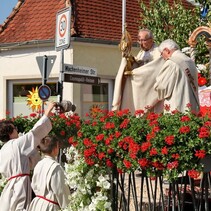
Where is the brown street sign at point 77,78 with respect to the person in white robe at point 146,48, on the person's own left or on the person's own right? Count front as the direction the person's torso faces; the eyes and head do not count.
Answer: on the person's own right

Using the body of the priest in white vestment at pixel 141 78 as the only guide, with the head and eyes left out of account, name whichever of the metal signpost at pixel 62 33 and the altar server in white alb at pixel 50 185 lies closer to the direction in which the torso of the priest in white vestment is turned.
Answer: the altar server in white alb

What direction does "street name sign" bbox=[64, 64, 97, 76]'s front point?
toward the camera

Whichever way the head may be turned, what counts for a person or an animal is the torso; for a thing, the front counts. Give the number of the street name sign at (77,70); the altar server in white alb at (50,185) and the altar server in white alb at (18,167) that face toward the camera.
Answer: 1

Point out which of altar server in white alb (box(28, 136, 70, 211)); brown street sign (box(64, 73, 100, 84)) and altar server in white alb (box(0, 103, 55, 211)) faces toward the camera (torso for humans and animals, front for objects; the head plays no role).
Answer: the brown street sign

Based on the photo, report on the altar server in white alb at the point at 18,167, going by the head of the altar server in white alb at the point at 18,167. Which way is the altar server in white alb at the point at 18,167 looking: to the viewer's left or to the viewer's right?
to the viewer's right

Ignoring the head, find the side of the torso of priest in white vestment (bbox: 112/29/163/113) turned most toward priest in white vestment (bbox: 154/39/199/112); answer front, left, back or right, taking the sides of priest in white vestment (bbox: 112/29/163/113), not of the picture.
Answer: left

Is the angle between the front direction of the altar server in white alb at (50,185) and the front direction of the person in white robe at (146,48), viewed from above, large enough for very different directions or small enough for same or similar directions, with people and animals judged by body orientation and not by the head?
very different directions

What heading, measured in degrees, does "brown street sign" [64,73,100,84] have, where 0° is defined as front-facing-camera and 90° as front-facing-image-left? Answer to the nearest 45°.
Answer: approximately 0°

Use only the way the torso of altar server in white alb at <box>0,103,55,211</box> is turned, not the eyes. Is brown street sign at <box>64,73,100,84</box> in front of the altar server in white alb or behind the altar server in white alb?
in front

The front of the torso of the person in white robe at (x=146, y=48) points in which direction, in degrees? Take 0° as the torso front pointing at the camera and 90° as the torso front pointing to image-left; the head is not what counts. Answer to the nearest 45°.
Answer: approximately 45°

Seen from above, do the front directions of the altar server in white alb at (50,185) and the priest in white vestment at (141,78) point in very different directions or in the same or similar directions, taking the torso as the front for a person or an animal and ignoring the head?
very different directions

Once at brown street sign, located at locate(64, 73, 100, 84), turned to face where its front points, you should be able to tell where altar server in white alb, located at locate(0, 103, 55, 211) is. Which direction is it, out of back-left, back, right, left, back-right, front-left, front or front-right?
front

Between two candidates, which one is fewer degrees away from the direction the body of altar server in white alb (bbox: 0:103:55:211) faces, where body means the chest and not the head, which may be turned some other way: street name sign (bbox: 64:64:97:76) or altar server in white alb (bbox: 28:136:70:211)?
the street name sign

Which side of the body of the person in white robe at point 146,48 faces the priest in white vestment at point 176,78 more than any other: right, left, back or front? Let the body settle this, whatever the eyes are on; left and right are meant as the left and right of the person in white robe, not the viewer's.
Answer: left
